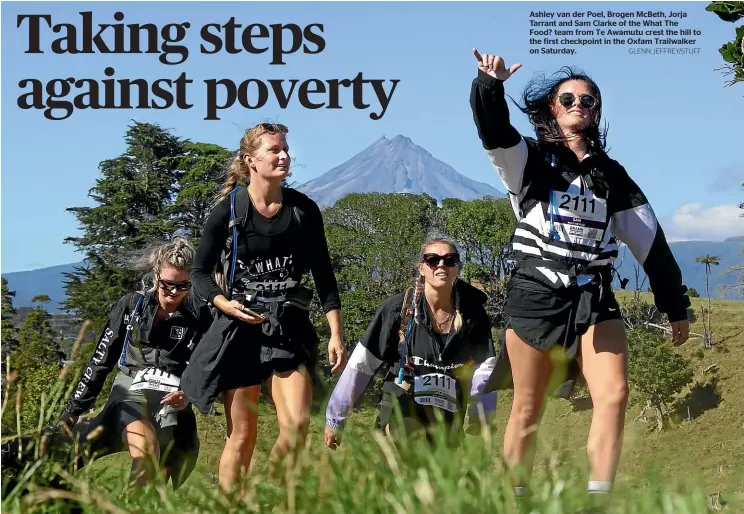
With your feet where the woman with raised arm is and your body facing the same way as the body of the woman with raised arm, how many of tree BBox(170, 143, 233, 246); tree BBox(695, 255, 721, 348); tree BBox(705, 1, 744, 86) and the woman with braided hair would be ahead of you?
0

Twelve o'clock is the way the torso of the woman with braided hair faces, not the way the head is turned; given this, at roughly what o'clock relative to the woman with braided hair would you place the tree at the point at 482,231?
The tree is roughly at 6 o'clock from the woman with braided hair.

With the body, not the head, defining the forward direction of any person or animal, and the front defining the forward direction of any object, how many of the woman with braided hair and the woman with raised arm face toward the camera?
2

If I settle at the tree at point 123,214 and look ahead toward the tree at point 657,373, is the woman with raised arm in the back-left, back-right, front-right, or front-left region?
front-right

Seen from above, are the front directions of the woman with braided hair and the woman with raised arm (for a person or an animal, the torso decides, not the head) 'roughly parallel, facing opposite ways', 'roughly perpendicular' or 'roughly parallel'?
roughly parallel

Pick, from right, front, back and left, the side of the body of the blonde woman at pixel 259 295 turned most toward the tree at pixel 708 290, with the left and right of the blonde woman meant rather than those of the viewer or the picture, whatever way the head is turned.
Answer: left

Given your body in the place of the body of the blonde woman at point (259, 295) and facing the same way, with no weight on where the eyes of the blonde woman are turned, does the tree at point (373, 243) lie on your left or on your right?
on your left

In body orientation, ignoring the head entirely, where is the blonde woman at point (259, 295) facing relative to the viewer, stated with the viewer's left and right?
facing the viewer and to the right of the viewer

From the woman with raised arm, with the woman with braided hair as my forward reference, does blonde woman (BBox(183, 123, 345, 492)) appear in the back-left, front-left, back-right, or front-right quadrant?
front-left

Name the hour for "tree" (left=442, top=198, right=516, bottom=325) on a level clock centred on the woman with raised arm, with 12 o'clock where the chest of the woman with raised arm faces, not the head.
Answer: The tree is roughly at 6 o'clock from the woman with raised arm.

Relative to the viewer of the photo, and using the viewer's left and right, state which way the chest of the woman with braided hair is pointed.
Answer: facing the viewer

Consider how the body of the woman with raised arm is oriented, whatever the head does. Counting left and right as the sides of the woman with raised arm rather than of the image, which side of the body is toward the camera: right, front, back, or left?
front

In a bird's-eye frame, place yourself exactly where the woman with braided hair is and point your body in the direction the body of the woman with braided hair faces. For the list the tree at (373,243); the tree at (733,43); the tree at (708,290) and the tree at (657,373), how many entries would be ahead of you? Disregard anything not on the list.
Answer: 0

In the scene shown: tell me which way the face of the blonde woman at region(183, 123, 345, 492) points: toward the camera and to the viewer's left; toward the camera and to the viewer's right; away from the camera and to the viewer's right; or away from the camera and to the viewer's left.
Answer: toward the camera and to the viewer's right

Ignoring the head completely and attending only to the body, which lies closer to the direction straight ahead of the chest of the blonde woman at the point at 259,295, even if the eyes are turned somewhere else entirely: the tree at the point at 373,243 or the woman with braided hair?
the woman with braided hair

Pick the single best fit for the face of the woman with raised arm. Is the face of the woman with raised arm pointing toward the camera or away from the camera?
toward the camera

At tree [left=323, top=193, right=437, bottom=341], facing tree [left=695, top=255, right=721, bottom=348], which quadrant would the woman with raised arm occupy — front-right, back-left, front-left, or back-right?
front-right

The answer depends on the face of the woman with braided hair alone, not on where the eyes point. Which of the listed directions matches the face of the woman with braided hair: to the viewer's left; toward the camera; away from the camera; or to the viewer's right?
toward the camera

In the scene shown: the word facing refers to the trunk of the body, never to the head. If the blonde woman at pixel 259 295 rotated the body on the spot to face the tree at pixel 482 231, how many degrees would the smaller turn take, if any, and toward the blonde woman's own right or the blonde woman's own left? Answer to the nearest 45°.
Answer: approximately 135° to the blonde woman's own left
